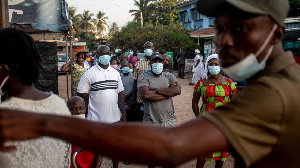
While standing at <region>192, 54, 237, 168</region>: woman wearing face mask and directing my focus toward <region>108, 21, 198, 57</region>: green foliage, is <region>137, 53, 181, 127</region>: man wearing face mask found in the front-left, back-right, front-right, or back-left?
front-left

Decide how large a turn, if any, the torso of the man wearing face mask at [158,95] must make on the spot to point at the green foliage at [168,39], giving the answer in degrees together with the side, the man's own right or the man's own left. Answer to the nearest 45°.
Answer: approximately 180°

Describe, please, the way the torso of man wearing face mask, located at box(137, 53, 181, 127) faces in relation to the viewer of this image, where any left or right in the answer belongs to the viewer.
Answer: facing the viewer

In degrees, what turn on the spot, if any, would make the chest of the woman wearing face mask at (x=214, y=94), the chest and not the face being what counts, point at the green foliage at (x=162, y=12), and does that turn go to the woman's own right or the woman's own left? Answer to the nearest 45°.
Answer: approximately 180°

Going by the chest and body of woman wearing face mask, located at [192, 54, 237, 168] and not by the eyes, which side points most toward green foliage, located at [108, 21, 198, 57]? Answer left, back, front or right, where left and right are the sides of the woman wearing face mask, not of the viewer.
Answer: back

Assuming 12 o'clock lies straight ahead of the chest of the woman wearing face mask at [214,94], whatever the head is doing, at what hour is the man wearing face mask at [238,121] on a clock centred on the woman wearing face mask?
The man wearing face mask is roughly at 12 o'clock from the woman wearing face mask.

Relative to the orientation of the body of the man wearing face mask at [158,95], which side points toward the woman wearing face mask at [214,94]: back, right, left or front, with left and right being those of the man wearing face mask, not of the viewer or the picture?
left

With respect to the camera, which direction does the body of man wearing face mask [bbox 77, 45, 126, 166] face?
toward the camera

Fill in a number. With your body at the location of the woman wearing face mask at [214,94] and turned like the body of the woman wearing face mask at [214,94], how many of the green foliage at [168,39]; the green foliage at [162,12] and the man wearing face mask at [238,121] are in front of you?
1

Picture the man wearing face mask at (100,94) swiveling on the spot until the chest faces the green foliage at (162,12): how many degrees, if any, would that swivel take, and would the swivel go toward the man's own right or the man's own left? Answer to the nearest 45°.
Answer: approximately 180°

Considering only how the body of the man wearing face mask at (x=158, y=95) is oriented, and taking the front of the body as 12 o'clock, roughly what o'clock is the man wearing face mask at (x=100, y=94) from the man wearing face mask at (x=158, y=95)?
the man wearing face mask at (x=100, y=94) is roughly at 3 o'clock from the man wearing face mask at (x=158, y=95).

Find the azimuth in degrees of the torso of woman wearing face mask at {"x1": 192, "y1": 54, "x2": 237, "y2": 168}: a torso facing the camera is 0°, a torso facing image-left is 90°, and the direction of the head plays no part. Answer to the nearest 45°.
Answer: approximately 0°
